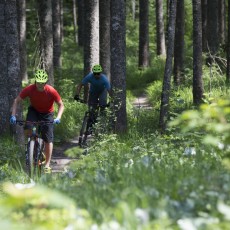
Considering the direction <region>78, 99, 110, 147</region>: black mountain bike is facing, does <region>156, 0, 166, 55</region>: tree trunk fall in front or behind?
behind

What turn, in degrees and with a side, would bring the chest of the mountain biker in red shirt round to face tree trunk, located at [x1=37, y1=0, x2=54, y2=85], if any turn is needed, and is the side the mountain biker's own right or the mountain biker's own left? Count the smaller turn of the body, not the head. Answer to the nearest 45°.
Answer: approximately 180°

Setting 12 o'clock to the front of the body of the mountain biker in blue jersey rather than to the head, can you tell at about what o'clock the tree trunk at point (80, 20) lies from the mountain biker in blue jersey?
The tree trunk is roughly at 6 o'clock from the mountain biker in blue jersey.

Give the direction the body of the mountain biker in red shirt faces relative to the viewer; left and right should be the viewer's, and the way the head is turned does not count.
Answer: facing the viewer

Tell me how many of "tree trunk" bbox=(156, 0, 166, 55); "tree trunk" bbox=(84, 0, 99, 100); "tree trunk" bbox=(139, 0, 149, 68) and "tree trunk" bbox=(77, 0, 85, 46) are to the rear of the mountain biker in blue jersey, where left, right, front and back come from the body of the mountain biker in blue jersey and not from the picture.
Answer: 4

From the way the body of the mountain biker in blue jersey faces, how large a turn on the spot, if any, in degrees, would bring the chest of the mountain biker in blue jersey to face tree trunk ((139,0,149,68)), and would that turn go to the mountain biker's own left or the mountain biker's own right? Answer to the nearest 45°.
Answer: approximately 180°

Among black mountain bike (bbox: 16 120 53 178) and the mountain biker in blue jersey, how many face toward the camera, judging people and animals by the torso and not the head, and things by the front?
2

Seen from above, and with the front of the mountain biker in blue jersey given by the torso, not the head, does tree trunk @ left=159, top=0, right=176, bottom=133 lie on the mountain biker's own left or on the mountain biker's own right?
on the mountain biker's own left

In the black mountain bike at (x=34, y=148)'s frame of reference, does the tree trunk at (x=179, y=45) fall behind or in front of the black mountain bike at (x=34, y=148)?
behind

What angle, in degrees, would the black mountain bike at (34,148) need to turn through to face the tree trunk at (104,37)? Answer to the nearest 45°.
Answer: approximately 180°

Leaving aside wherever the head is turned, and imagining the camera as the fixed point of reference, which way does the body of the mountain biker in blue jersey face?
toward the camera

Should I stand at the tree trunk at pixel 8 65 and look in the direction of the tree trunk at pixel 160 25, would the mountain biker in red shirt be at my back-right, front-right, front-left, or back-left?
back-right
